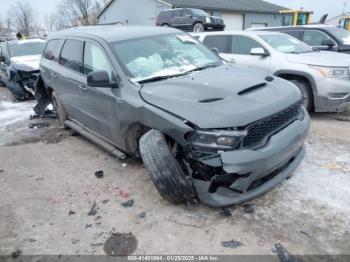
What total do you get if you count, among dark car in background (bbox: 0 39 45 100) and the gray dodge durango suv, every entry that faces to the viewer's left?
0

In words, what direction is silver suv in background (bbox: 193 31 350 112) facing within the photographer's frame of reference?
facing the viewer and to the right of the viewer

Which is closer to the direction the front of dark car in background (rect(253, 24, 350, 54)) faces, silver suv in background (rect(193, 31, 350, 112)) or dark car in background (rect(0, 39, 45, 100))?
the silver suv in background

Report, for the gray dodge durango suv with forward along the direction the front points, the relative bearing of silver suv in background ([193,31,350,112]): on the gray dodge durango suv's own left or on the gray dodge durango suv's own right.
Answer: on the gray dodge durango suv's own left

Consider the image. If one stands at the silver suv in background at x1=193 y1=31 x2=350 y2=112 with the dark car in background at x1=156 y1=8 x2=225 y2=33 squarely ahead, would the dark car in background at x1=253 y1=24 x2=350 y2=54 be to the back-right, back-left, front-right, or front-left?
front-right

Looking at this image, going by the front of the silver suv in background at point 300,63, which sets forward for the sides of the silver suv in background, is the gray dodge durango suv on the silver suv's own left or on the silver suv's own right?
on the silver suv's own right

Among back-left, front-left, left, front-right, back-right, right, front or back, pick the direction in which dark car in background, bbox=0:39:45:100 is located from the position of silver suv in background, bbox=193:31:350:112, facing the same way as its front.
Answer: back-right

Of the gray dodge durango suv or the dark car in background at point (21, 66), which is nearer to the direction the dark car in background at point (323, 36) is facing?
the gray dodge durango suv

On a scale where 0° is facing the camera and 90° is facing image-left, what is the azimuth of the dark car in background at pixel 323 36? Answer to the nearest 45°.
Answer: approximately 315°
